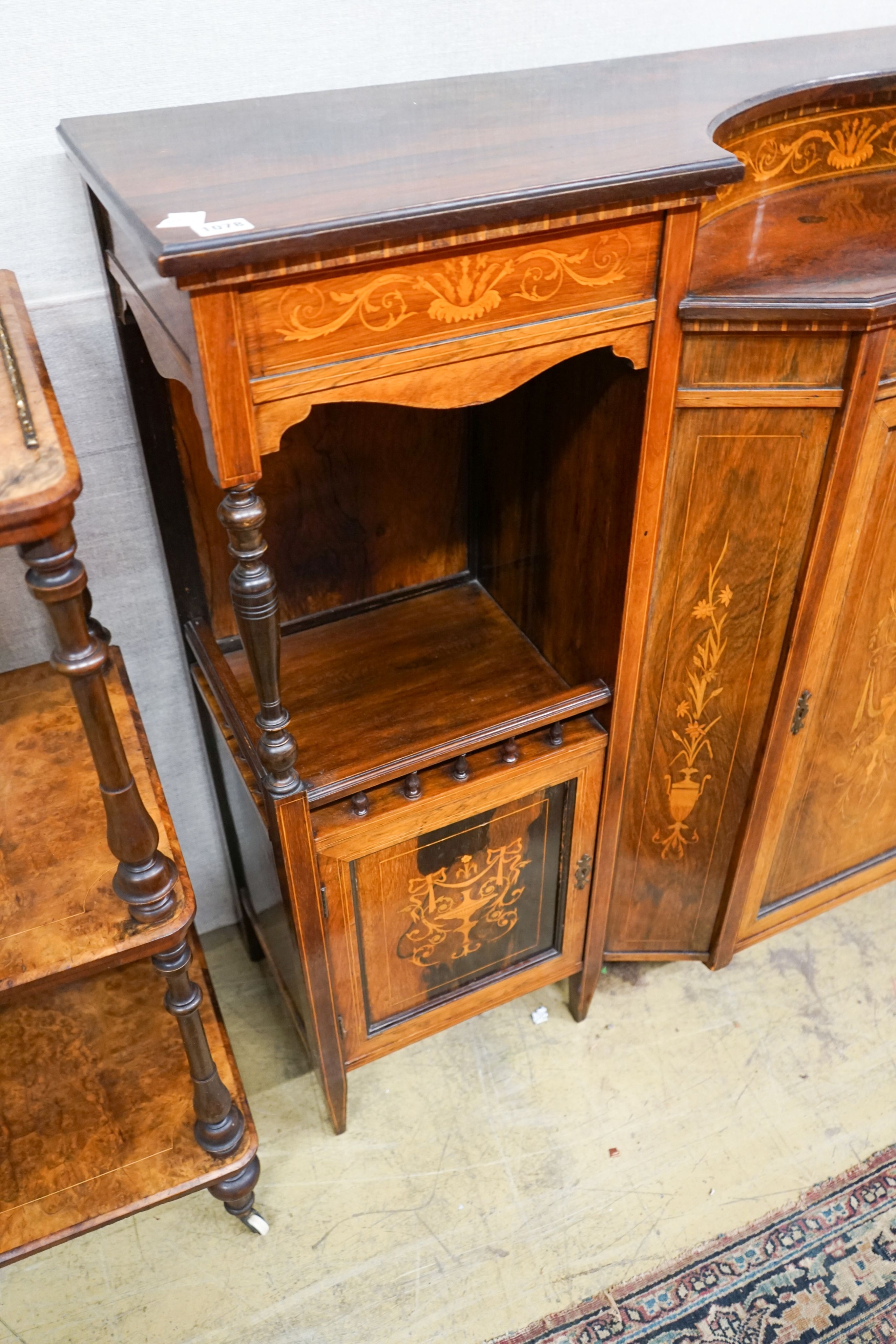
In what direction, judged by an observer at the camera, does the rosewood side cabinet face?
facing the viewer and to the right of the viewer
